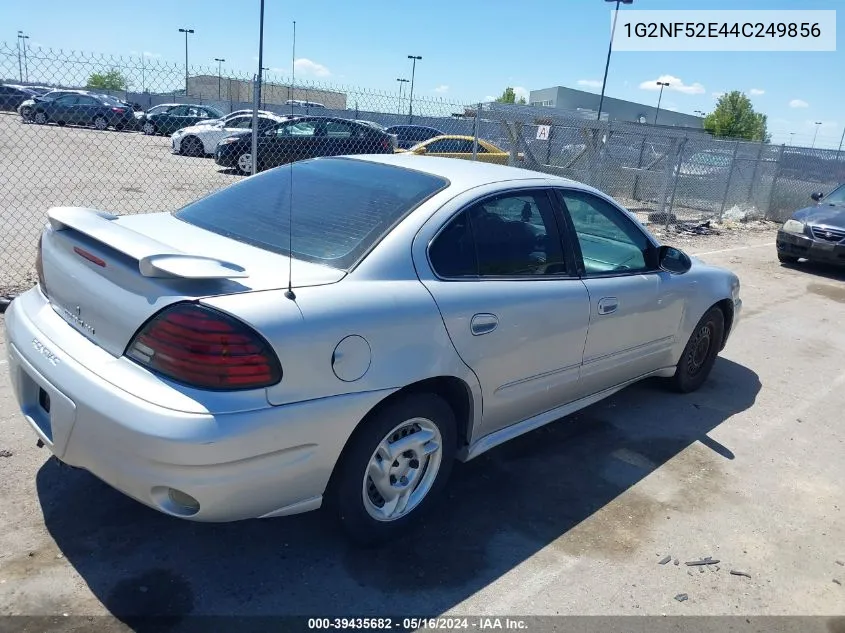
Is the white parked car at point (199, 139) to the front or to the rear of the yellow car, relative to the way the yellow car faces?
to the front

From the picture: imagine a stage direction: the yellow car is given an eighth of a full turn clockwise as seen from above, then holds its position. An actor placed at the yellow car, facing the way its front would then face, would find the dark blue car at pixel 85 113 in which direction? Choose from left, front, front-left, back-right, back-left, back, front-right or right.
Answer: front

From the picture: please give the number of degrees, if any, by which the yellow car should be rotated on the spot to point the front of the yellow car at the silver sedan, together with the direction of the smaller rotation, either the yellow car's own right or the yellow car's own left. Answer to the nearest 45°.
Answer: approximately 90° to the yellow car's own left

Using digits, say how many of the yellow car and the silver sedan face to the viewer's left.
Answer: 1

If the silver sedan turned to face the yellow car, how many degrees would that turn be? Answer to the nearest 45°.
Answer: approximately 45° to its left

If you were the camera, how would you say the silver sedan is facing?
facing away from the viewer and to the right of the viewer

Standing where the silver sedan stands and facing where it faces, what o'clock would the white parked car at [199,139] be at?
The white parked car is roughly at 10 o'clock from the silver sedan.

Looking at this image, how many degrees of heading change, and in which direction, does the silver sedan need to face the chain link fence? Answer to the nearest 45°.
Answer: approximately 45° to its left

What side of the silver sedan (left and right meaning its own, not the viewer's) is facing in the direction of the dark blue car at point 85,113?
left

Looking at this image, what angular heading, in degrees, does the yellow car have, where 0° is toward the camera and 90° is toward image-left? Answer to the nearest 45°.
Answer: approximately 90°
